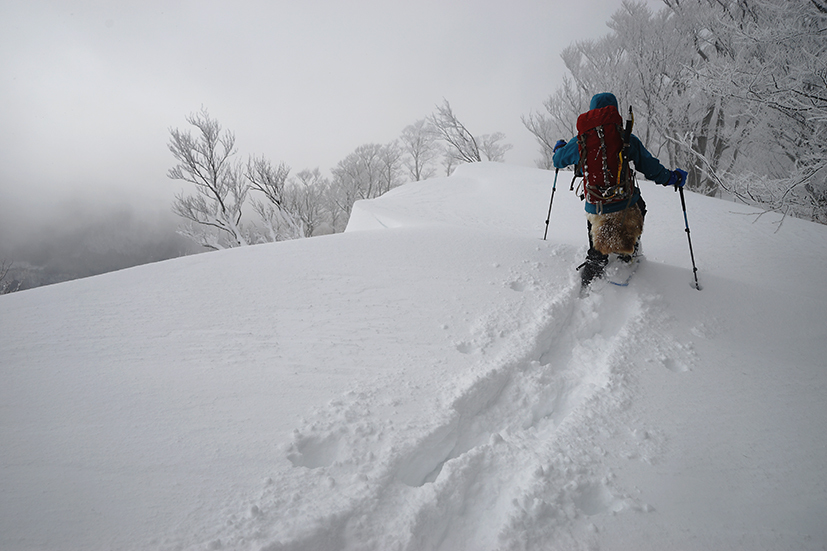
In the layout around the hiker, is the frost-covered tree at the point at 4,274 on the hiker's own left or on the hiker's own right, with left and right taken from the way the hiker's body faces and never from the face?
on the hiker's own left

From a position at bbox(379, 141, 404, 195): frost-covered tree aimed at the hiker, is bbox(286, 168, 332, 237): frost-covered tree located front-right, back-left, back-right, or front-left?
front-right

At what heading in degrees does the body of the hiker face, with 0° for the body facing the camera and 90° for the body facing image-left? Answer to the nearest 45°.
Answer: approximately 180°

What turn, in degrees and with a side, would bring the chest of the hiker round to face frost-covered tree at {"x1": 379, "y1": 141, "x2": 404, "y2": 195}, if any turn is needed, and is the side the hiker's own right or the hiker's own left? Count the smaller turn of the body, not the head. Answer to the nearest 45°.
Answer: approximately 45° to the hiker's own left

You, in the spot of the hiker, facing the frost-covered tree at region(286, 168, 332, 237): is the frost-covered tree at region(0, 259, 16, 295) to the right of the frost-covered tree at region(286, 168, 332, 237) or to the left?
left

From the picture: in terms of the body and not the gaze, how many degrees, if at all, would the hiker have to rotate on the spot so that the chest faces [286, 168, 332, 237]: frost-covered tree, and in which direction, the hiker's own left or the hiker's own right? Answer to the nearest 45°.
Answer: approximately 45° to the hiker's own left

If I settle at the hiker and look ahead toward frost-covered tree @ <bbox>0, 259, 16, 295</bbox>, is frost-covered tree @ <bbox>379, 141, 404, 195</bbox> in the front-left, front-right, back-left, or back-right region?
front-right
